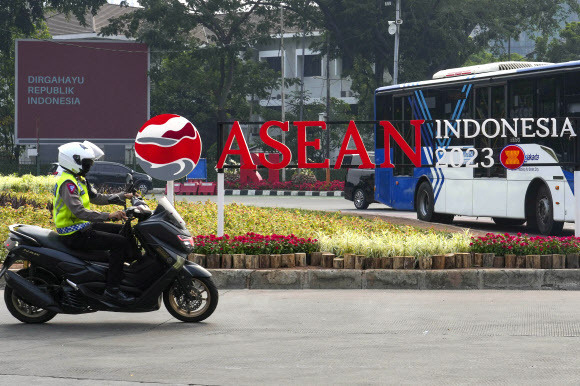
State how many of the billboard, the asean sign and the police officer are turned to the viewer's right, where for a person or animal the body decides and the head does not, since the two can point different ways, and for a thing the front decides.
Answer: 1

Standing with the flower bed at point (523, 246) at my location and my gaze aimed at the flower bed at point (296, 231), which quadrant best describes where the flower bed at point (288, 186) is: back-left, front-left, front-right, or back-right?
front-right

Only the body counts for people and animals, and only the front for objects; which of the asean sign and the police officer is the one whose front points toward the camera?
the asean sign

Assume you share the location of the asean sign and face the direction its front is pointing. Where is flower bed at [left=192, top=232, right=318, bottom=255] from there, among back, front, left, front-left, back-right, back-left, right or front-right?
front-left

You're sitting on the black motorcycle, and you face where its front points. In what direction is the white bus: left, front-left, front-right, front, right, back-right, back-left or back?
front-left

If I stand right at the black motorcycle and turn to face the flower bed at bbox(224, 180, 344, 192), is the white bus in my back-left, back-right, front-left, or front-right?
front-right

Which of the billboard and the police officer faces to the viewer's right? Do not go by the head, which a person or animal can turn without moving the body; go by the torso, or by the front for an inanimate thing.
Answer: the police officer

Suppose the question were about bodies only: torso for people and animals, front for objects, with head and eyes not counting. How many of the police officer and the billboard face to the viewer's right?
1

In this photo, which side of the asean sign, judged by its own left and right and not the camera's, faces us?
front

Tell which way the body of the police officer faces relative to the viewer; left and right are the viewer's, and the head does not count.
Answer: facing to the right of the viewer

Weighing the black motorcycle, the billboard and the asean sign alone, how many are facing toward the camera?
2

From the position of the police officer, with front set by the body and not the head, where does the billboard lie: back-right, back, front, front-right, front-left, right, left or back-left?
left

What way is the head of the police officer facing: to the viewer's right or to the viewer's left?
to the viewer's right

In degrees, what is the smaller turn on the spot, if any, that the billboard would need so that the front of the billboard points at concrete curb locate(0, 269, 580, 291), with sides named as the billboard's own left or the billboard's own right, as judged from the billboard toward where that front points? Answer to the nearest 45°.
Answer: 0° — it already faces it

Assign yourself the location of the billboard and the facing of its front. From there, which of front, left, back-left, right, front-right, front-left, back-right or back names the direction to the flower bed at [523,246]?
front

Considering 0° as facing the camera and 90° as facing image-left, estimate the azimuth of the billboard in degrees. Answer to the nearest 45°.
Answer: approximately 0°
